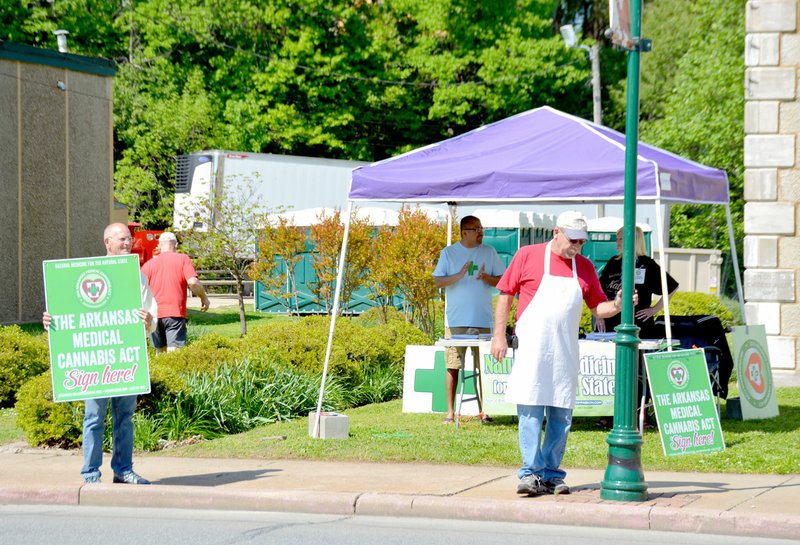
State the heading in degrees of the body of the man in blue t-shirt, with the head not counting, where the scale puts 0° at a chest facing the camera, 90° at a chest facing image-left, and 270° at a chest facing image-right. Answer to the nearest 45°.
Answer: approximately 0°

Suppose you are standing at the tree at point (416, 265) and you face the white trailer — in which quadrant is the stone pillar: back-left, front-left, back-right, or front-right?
back-right

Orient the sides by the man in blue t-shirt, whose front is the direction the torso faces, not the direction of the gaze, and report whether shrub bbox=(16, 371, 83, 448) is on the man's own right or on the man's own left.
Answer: on the man's own right

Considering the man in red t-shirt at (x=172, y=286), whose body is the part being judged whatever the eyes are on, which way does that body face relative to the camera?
away from the camera

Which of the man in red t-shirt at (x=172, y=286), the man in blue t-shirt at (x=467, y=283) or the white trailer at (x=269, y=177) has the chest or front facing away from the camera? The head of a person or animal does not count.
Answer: the man in red t-shirt

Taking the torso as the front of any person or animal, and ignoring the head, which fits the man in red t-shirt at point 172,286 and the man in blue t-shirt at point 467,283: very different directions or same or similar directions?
very different directions

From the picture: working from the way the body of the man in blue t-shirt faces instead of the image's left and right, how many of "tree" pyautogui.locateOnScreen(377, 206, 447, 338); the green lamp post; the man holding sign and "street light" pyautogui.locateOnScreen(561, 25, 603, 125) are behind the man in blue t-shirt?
2

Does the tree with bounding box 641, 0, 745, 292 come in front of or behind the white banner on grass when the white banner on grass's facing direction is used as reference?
behind

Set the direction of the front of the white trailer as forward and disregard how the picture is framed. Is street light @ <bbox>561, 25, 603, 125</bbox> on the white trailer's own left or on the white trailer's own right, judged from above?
on the white trailer's own left

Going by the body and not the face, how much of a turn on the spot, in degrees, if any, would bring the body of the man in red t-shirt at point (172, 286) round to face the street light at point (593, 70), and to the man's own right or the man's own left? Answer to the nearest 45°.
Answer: approximately 45° to the man's own right

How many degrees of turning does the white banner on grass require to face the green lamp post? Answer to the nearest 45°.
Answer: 0° — it already faces it
